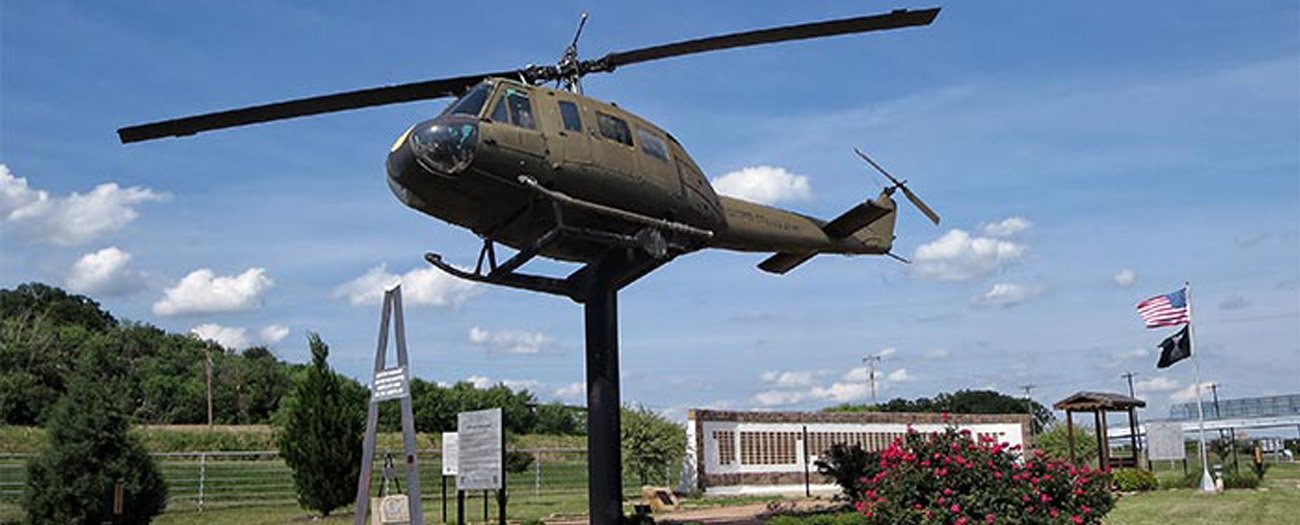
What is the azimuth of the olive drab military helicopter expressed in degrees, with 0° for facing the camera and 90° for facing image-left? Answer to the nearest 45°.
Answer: approximately 45°

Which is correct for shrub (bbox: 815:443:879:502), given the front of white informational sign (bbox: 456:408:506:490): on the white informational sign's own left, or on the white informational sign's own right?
on the white informational sign's own left

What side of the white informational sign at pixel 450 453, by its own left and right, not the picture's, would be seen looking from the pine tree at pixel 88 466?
right

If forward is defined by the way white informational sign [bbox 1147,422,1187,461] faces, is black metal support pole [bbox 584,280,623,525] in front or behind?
in front

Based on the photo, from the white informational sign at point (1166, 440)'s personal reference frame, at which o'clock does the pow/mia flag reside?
The pow/mia flag is roughly at 12 o'clock from the white informational sign.

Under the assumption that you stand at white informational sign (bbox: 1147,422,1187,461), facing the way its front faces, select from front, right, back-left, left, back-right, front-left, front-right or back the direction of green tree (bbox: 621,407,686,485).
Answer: front-right

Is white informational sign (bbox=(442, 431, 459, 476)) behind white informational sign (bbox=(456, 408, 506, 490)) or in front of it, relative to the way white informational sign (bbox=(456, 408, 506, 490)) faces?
behind

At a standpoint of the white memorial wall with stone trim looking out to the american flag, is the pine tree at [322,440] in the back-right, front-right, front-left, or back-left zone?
back-right
